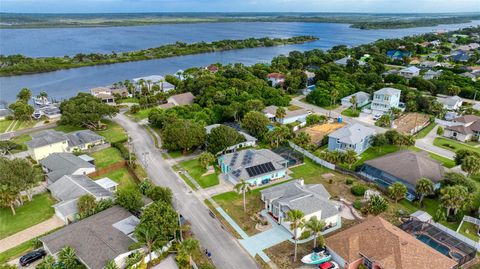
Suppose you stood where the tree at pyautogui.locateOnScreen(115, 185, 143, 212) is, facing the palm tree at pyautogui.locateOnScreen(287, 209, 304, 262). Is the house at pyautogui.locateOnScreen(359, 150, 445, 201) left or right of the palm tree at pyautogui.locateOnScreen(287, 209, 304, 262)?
left

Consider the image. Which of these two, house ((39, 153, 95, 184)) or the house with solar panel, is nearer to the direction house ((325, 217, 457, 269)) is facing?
the house

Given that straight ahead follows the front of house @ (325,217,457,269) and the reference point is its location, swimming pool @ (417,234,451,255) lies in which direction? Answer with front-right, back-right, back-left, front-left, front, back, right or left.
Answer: back

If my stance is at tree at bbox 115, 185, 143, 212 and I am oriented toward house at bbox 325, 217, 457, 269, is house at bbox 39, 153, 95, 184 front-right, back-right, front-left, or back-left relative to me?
back-left

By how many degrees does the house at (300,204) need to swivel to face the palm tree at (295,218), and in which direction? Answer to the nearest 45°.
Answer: approximately 45° to its left

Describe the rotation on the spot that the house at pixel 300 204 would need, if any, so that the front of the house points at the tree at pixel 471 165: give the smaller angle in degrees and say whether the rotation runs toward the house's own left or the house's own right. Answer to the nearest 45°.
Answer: approximately 180°

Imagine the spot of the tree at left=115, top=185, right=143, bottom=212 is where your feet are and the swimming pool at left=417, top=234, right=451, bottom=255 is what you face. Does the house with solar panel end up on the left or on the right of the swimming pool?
left

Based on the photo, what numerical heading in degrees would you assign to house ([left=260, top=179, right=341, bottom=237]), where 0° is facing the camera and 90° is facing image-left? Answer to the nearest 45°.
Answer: approximately 45°

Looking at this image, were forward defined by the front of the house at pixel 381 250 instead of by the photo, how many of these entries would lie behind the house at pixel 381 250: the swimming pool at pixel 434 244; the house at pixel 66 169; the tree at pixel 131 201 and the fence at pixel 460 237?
2

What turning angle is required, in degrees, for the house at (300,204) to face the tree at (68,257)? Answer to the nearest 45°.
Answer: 0° — it already faces it

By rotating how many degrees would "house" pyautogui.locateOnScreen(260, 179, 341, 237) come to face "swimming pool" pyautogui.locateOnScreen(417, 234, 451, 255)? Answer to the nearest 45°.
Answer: approximately 135° to its left
